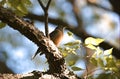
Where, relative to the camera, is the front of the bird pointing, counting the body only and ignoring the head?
to the viewer's right
